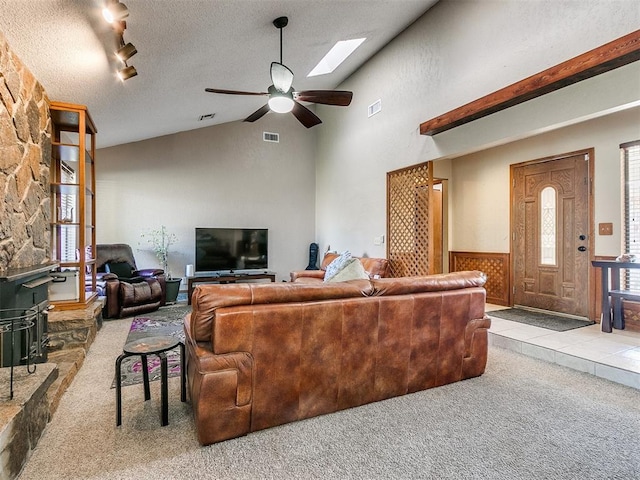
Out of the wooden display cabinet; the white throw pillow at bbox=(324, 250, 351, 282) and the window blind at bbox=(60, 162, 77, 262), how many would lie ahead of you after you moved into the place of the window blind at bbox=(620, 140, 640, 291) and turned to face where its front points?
3

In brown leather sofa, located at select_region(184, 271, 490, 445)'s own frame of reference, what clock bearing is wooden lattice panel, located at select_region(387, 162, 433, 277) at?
The wooden lattice panel is roughly at 2 o'clock from the brown leather sofa.

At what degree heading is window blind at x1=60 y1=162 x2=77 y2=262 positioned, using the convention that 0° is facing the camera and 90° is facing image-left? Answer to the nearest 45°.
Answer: approximately 315°

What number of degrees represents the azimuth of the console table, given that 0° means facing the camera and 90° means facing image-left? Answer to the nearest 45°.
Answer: approximately 45°

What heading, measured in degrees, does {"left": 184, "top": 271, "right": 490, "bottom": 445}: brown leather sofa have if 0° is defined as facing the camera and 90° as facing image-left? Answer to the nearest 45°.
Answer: approximately 135°
